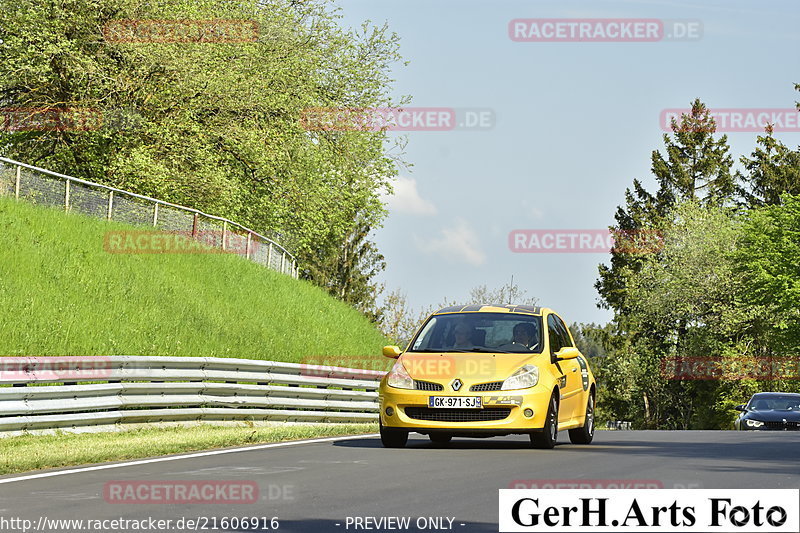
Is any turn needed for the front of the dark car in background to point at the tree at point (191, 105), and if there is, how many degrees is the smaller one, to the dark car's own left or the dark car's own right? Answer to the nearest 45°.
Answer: approximately 90° to the dark car's own right

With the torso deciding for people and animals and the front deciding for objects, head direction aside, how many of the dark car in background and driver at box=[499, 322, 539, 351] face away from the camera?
0

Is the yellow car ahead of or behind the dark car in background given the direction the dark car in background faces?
ahead

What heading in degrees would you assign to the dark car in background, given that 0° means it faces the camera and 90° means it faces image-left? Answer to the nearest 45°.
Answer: approximately 0°

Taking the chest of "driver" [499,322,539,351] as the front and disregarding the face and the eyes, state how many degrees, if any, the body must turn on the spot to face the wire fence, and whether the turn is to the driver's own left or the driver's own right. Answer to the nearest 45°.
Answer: approximately 90° to the driver's own right

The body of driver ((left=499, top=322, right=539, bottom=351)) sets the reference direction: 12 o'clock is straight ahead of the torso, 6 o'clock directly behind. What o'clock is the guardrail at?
The guardrail is roughly at 2 o'clock from the driver.

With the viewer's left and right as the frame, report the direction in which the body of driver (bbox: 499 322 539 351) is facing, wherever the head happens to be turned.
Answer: facing the viewer and to the left of the viewer

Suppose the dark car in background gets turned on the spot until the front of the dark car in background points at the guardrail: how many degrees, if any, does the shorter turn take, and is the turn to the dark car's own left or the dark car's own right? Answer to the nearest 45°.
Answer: approximately 45° to the dark car's own right
